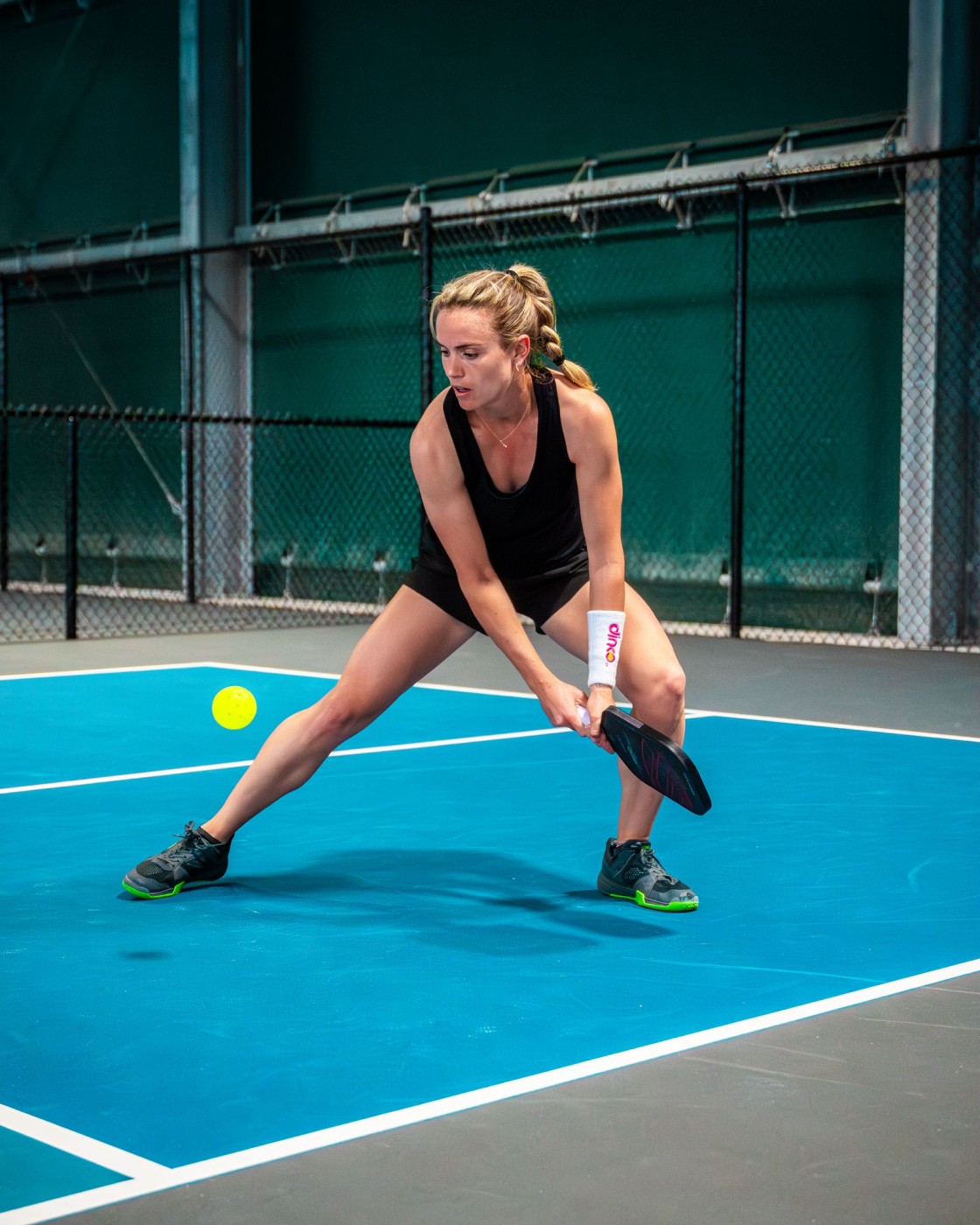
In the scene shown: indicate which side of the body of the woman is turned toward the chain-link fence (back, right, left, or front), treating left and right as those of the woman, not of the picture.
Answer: back

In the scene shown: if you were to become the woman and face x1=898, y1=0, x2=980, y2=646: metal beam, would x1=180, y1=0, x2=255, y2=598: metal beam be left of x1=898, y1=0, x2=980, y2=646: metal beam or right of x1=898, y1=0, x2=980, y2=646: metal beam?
left

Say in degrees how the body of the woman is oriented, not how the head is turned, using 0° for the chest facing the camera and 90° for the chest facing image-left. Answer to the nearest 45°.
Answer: approximately 0°

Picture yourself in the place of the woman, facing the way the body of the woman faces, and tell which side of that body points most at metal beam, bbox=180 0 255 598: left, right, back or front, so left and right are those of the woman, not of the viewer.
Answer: back

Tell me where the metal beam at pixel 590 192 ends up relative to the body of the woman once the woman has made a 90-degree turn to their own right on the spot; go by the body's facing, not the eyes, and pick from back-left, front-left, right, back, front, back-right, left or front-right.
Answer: right

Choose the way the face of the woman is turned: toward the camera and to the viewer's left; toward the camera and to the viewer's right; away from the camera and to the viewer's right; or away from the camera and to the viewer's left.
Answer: toward the camera and to the viewer's left

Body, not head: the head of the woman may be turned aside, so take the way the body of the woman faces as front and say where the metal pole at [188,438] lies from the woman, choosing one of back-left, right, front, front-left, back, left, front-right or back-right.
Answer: back

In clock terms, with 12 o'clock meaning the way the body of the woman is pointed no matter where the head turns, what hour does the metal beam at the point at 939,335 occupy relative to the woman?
The metal beam is roughly at 7 o'clock from the woman.
